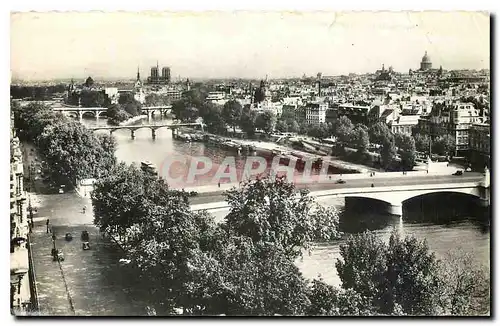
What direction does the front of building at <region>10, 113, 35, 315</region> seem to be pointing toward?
to the viewer's right

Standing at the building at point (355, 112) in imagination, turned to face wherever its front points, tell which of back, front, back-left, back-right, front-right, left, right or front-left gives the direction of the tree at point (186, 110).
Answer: front-right

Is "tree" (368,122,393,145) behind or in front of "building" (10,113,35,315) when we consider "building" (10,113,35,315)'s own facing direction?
in front

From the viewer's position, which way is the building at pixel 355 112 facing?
facing the viewer and to the left of the viewer
